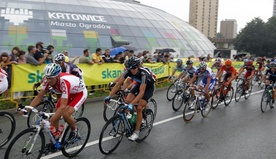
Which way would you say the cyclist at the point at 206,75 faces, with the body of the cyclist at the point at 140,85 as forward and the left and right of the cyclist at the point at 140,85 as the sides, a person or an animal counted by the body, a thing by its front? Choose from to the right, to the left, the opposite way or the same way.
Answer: the same way

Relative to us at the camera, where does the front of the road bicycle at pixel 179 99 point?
facing the viewer and to the left of the viewer

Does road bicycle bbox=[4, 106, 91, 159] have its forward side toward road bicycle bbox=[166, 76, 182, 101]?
no

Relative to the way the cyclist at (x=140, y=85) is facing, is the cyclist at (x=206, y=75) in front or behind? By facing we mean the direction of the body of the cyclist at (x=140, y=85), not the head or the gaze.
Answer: behind

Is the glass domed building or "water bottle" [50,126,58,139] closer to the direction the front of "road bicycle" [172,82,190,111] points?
the water bottle

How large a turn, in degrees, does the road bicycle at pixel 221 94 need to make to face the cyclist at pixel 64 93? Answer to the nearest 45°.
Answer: approximately 45° to its left

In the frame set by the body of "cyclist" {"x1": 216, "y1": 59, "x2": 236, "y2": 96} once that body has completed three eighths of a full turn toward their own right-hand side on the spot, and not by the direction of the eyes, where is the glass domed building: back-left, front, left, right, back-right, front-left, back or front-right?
front-left

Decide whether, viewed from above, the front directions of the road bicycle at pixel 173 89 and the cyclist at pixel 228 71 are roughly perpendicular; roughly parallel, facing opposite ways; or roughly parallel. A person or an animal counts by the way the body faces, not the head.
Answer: roughly parallel

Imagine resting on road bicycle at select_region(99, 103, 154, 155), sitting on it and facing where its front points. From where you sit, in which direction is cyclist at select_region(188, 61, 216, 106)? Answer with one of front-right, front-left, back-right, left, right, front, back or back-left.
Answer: back

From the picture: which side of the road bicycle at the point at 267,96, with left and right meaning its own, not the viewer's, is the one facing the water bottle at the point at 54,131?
front

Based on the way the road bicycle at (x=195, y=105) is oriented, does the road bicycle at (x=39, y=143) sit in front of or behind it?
in front

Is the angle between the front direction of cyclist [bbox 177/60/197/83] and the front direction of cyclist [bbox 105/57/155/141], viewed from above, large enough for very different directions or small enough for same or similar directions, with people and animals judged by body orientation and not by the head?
same or similar directions

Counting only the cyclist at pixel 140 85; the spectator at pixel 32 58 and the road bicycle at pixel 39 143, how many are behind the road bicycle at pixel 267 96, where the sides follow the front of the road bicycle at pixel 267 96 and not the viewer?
0

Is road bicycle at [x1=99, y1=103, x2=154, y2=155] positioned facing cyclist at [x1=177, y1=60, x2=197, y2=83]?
no

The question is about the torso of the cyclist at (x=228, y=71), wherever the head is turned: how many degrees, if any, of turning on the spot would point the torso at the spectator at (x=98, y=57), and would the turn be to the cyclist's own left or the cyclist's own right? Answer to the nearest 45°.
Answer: approximately 45° to the cyclist's own right

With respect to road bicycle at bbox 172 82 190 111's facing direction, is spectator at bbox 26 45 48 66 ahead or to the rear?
ahead

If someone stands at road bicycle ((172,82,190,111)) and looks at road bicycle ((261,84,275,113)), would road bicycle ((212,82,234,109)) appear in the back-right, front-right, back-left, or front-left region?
front-left

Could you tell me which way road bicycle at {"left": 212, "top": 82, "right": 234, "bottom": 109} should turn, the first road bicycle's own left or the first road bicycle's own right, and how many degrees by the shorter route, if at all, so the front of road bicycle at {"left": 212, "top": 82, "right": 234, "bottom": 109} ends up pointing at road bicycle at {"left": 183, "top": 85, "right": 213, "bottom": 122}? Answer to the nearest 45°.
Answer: approximately 45° to the first road bicycle's own left

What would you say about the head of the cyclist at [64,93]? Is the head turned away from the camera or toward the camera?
toward the camera

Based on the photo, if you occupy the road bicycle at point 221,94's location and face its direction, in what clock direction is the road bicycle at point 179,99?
the road bicycle at point 179,99 is roughly at 12 o'clock from the road bicycle at point 221,94.
